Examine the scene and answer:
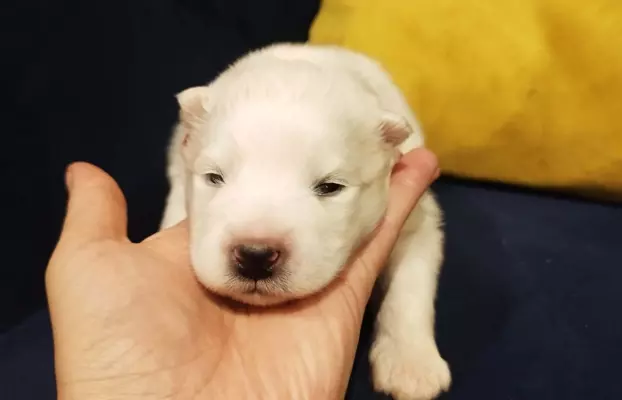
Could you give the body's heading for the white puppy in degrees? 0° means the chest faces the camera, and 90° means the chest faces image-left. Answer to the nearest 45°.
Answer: approximately 0°

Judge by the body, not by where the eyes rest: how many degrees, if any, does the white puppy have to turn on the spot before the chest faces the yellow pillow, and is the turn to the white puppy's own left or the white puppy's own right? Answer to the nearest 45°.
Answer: approximately 135° to the white puppy's own left
